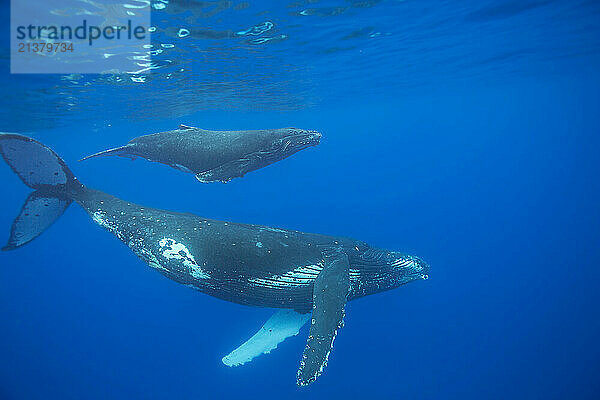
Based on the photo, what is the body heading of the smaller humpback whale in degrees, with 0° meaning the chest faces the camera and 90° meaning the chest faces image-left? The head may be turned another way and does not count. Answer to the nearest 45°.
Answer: approximately 270°

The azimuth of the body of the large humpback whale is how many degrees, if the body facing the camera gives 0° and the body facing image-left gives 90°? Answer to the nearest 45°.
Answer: approximately 270°

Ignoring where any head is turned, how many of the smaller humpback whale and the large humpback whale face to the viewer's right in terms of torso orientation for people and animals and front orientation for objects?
2

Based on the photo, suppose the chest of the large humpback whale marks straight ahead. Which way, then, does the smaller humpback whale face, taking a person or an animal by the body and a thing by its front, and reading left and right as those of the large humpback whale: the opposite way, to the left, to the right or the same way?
the same way
